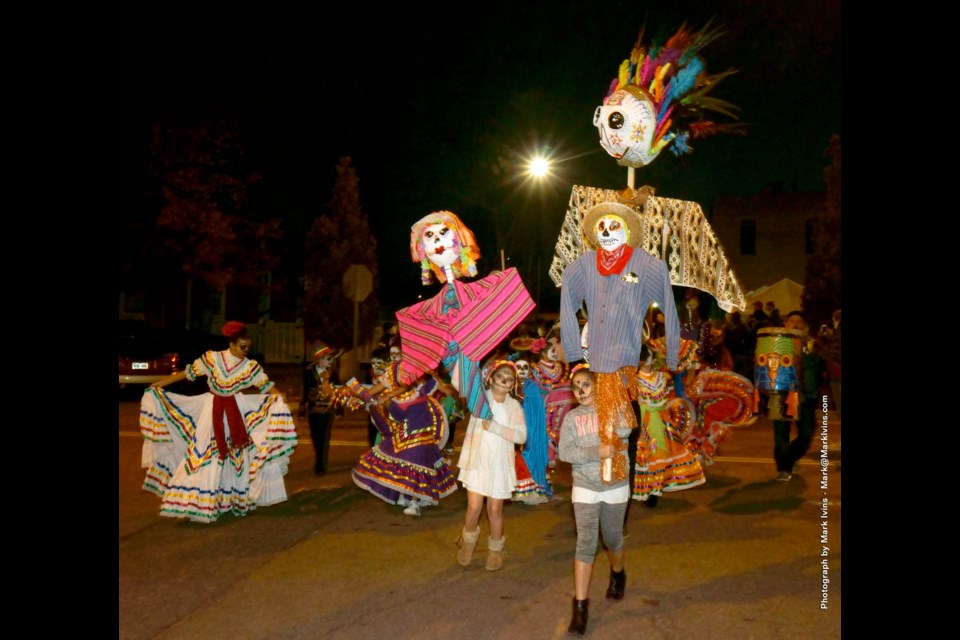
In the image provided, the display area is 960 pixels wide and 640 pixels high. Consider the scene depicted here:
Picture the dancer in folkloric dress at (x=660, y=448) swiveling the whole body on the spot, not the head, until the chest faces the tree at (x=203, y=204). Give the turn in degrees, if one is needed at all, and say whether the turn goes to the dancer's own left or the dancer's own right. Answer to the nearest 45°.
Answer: approximately 135° to the dancer's own right

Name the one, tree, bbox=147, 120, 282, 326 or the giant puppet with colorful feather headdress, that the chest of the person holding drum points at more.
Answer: the giant puppet with colorful feather headdress

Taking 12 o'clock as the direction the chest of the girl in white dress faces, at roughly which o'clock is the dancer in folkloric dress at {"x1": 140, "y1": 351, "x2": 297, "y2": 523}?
The dancer in folkloric dress is roughly at 4 o'clock from the girl in white dress.

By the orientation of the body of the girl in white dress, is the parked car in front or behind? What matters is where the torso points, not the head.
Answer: behind

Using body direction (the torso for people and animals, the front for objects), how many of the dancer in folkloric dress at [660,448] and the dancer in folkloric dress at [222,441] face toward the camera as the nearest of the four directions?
2

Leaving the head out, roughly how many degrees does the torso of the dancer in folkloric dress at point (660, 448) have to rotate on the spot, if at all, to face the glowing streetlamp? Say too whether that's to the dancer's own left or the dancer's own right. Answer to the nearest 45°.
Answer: approximately 180°

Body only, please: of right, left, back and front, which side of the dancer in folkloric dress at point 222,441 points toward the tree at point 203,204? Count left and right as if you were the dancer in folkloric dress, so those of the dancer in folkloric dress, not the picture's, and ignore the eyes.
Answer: back

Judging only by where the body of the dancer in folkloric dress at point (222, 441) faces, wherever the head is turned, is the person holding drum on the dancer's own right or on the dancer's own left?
on the dancer's own left

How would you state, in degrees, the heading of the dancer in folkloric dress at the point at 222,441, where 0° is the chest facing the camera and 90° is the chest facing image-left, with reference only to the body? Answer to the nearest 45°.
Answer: approximately 0°
